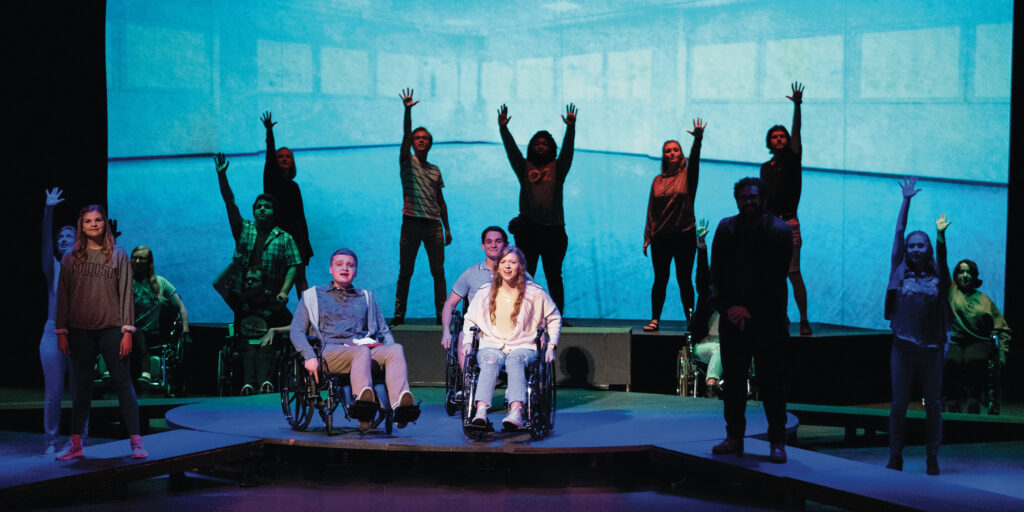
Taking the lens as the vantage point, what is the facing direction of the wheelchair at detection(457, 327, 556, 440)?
facing the viewer

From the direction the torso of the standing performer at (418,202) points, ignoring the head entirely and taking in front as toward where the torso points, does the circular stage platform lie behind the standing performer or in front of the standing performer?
in front

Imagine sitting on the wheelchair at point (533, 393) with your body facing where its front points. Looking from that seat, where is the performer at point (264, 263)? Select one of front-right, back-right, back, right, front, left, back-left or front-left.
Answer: back-right

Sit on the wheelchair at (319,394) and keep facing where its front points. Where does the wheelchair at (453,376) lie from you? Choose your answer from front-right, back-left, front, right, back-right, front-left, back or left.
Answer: left

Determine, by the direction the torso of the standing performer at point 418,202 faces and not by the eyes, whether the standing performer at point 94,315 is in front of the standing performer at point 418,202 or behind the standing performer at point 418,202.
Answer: in front

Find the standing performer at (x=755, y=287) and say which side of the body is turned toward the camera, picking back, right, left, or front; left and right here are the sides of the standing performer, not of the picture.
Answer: front

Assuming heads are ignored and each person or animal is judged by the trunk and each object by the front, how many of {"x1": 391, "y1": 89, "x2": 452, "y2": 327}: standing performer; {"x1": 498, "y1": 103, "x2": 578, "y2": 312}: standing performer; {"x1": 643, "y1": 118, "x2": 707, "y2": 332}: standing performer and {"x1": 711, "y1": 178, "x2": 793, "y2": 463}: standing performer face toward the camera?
4

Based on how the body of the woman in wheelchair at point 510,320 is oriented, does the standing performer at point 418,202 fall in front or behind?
behind

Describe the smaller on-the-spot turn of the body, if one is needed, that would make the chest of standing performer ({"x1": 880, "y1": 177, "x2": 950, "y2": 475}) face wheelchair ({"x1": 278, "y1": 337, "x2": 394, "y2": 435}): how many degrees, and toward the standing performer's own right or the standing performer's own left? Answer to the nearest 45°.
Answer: approximately 90° to the standing performer's own right

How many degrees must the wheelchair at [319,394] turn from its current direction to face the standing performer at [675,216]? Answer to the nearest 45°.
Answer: approximately 90° to its left

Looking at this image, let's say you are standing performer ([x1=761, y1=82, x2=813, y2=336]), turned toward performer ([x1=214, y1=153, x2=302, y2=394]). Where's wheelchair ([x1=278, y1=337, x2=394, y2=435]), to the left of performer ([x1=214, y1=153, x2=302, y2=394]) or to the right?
left

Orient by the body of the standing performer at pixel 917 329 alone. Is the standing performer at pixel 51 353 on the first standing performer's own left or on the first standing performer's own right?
on the first standing performer's own right

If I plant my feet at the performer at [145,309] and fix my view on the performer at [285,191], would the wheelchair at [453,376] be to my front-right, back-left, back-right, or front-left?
front-right

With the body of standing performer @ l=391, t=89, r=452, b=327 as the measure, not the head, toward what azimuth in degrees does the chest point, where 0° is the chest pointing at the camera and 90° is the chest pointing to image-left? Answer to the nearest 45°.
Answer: approximately 0°

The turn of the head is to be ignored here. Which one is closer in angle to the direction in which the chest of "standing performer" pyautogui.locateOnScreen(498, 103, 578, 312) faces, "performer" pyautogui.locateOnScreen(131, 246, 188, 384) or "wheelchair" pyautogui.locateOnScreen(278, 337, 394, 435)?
the wheelchair
